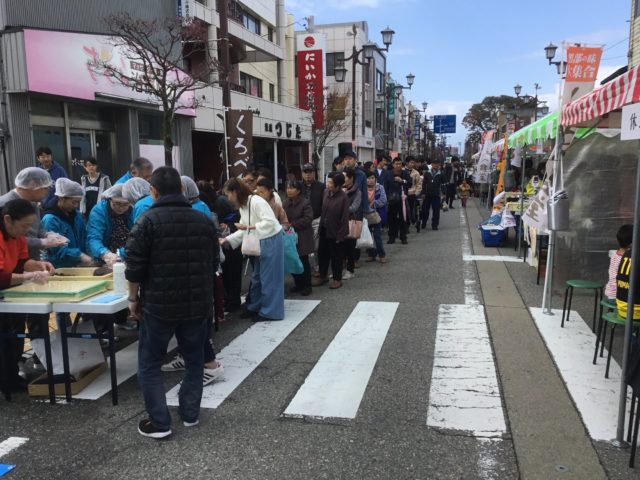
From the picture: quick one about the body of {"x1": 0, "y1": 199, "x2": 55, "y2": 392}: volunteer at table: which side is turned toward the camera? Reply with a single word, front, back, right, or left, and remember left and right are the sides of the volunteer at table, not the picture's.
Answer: right

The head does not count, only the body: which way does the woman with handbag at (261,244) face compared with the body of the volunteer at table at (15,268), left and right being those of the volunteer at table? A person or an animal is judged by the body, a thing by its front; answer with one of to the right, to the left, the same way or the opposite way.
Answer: the opposite way

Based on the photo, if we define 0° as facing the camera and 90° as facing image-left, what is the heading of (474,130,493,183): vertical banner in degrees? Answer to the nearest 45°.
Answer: approximately 0°

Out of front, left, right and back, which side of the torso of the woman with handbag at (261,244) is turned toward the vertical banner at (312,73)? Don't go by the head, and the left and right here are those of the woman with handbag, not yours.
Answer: right

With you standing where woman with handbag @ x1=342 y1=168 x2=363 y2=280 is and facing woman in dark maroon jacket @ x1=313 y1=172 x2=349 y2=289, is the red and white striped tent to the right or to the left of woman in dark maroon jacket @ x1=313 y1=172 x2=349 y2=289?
left

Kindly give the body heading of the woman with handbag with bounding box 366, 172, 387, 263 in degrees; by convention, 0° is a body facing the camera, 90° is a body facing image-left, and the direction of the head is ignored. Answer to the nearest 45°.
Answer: approximately 45°

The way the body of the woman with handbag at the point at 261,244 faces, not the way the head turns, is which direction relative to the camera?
to the viewer's left

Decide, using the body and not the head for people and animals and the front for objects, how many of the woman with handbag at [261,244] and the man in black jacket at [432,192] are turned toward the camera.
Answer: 1

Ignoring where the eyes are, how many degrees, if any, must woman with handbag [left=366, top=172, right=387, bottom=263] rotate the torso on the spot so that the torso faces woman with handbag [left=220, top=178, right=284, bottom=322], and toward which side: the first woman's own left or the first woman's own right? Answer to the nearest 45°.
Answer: approximately 45° to the first woman's own left

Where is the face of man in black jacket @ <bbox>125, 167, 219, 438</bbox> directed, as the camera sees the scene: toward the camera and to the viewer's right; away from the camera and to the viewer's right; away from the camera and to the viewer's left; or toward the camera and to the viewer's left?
away from the camera and to the viewer's left

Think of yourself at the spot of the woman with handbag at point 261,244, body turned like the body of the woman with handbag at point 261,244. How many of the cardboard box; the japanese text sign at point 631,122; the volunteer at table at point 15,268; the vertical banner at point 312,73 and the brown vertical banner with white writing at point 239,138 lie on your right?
2
